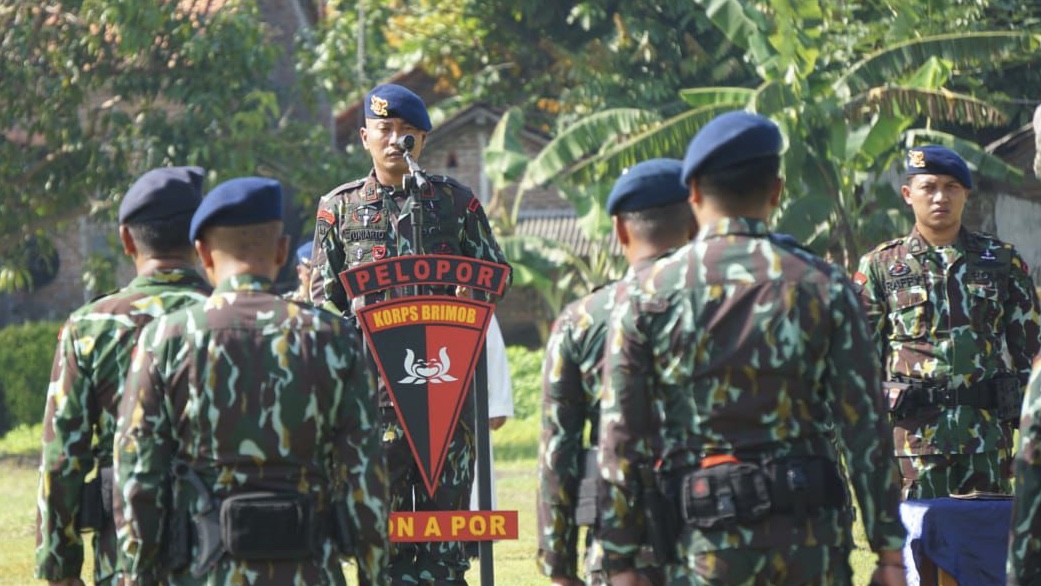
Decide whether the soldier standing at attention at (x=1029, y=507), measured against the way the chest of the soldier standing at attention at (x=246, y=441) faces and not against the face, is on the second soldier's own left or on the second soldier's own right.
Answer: on the second soldier's own right

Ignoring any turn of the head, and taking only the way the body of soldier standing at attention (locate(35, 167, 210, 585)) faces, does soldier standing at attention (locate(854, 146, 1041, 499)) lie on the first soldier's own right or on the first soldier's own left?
on the first soldier's own right

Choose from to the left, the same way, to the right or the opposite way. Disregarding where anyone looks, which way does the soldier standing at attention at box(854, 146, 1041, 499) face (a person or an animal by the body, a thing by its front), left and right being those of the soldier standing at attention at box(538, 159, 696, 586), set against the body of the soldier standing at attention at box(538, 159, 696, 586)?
the opposite way

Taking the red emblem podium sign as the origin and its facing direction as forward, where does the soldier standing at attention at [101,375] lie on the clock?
The soldier standing at attention is roughly at 1 o'clock from the red emblem podium sign.

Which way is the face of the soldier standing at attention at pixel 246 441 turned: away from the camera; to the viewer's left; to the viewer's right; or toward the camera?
away from the camera

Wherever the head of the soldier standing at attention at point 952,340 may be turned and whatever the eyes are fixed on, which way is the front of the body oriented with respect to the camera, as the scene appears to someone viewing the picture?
toward the camera

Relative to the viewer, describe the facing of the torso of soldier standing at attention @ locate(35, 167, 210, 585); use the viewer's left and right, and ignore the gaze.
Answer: facing away from the viewer

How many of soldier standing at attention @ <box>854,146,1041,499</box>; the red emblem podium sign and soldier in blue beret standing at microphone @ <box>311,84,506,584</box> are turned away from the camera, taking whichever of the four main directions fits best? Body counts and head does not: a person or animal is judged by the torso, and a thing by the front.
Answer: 0

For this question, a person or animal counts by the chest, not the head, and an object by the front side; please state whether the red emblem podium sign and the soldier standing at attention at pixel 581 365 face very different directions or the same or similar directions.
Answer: very different directions

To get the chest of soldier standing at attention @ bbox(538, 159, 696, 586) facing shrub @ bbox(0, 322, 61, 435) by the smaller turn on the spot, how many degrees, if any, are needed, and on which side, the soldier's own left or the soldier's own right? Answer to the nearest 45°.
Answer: approximately 45° to the soldier's own left

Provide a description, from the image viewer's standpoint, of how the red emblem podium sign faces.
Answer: facing the viewer

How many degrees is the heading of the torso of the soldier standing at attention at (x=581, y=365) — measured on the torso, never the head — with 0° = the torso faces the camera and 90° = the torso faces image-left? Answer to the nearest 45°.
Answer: approximately 180°

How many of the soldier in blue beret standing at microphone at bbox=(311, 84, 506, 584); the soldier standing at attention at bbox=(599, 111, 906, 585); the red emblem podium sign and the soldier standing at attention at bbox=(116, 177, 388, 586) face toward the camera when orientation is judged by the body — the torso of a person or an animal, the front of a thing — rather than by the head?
2

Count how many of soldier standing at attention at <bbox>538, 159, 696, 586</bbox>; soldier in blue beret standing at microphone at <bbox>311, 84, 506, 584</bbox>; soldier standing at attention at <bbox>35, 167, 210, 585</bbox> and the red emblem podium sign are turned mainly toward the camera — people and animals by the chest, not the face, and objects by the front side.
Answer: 2

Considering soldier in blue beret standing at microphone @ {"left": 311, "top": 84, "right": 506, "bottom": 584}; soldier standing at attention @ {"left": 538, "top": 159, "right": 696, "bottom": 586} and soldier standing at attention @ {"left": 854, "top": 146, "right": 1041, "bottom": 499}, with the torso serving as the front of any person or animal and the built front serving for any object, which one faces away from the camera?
soldier standing at attention @ {"left": 538, "top": 159, "right": 696, "bottom": 586}

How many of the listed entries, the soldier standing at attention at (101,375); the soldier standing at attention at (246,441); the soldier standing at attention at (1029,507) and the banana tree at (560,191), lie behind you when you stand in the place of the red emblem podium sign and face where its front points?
1

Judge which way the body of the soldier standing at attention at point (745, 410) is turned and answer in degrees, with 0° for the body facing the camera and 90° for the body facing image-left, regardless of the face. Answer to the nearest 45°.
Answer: approximately 180°

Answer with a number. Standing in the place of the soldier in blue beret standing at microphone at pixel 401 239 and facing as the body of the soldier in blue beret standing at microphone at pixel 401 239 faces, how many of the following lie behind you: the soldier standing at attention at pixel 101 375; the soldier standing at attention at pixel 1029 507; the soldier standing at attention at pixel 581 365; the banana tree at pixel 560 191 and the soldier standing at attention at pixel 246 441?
1

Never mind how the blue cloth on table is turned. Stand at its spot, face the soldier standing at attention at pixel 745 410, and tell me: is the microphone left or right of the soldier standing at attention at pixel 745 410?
right

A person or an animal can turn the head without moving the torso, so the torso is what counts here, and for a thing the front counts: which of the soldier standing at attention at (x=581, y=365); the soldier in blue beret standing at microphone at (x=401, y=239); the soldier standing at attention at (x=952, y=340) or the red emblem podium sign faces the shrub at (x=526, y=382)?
the soldier standing at attention at (x=581, y=365)
